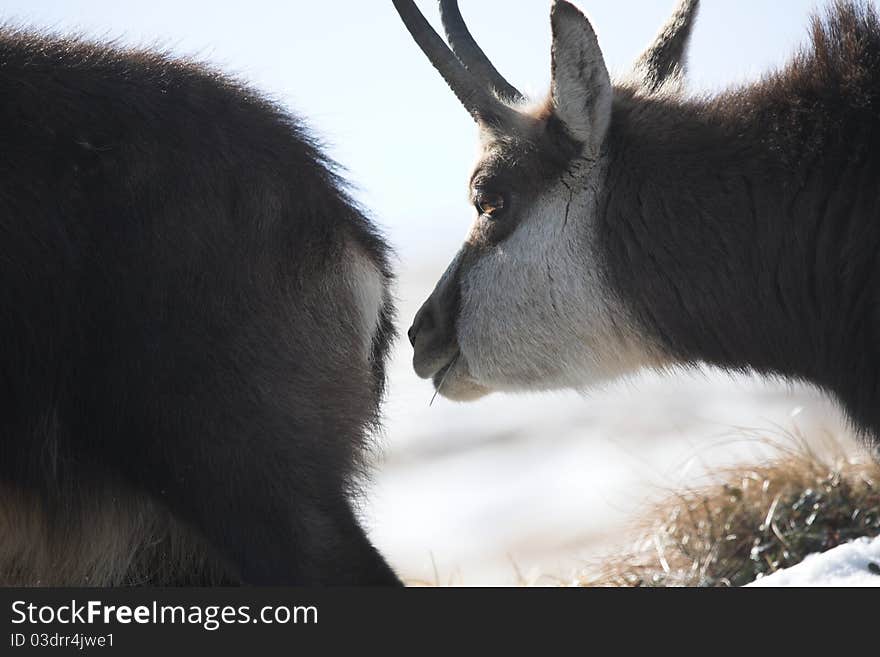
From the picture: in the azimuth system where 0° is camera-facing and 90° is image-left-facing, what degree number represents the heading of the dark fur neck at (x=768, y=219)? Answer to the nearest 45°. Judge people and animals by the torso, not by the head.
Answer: approximately 90°

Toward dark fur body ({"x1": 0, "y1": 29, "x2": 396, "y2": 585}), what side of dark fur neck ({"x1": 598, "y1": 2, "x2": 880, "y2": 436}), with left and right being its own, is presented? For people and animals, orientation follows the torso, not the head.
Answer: front

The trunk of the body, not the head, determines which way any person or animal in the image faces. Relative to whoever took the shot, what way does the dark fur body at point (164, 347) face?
facing to the left of the viewer

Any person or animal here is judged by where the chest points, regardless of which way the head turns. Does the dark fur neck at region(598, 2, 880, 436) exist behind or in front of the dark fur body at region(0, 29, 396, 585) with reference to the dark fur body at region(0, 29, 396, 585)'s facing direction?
behind

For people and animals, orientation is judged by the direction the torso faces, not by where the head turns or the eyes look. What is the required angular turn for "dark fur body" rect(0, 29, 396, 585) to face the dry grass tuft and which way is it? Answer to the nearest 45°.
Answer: approximately 135° to its right
